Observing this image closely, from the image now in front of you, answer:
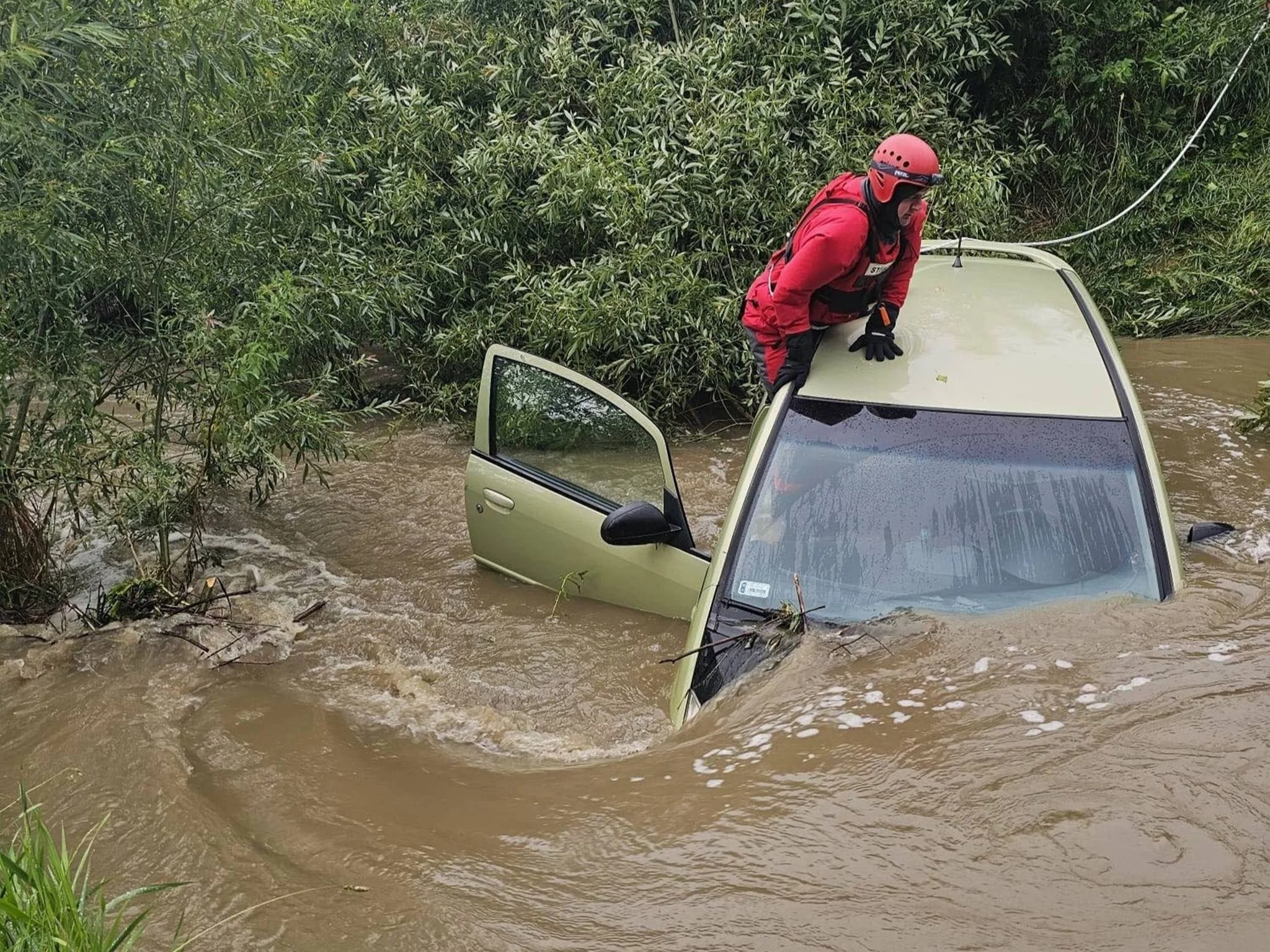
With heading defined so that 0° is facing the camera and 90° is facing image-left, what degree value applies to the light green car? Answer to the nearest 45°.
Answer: approximately 0°

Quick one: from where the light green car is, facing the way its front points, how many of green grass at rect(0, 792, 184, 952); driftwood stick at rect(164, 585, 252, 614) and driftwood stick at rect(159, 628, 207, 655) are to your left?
0

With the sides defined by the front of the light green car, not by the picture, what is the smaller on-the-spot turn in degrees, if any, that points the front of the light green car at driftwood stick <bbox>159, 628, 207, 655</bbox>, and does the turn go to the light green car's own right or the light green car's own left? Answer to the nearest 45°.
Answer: approximately 90° to the light green car's own right

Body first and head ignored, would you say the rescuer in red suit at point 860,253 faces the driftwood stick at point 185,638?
no

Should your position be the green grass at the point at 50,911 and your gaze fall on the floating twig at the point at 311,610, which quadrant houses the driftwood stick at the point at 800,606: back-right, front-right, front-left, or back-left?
front-right

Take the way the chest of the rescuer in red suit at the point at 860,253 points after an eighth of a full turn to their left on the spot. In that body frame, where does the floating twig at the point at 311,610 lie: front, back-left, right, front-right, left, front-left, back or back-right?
back

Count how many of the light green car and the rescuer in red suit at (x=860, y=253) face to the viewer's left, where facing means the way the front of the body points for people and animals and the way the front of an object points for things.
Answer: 0

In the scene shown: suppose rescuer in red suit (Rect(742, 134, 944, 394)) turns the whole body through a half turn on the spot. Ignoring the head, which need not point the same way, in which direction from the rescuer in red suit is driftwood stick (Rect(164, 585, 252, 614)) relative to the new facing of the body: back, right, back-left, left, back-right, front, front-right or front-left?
front-left

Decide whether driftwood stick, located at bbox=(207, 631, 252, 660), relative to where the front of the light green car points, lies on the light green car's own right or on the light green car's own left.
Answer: on the light green car's own right

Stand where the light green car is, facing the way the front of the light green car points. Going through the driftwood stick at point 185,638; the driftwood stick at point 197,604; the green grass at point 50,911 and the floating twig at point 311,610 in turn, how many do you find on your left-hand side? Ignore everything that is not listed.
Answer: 0

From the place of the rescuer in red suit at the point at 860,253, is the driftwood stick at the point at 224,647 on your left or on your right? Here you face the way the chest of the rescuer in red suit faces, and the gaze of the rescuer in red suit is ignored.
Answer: on your right

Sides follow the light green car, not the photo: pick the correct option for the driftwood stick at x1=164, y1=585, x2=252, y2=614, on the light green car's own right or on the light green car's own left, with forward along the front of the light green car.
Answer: on the light green car's own right

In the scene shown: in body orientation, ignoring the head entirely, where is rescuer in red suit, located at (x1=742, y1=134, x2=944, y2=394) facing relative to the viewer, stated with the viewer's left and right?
facing the viewer and to the right of the viewer
